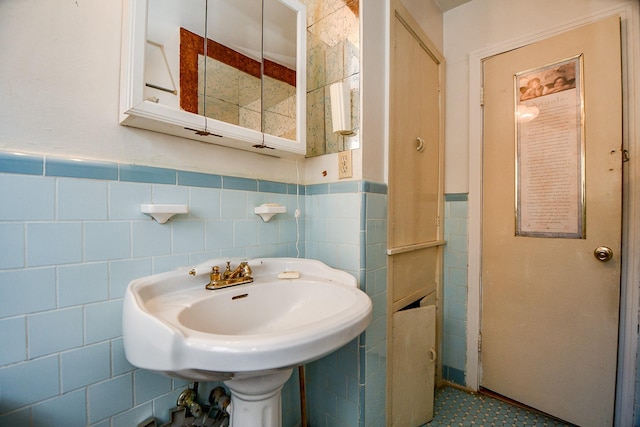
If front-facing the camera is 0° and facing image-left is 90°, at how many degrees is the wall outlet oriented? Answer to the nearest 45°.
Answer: approximately 45°

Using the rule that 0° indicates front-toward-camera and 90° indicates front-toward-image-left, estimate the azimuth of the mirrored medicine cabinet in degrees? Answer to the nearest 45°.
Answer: approximately 315°

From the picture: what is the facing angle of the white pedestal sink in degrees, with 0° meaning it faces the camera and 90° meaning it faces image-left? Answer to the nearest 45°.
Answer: approximately 315°
